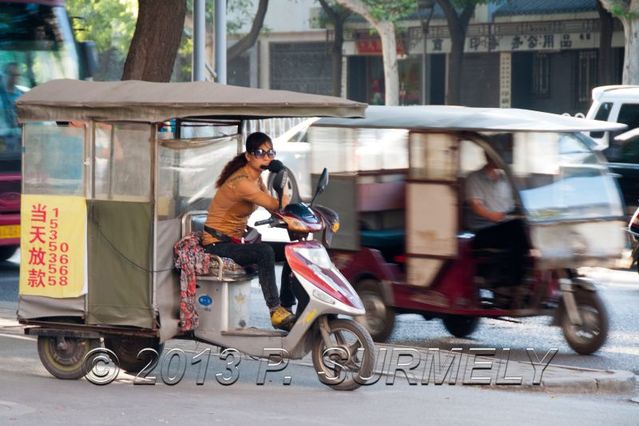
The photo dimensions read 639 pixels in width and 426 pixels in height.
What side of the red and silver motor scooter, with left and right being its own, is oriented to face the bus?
back

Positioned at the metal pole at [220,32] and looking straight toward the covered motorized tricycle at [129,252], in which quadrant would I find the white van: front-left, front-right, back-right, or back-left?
back-left

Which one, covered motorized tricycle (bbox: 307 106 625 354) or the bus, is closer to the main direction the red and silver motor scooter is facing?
the covered motorized tricycle

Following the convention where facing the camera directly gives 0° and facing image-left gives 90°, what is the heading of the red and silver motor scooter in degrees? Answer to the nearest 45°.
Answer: approximately 315°

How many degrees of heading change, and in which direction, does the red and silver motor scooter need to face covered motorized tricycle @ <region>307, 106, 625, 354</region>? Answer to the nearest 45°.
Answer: approximately 90° to its left

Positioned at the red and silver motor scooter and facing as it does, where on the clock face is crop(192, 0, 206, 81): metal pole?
The metal pole is roughly at 7 o'clock from the red and silver motor scooter.
